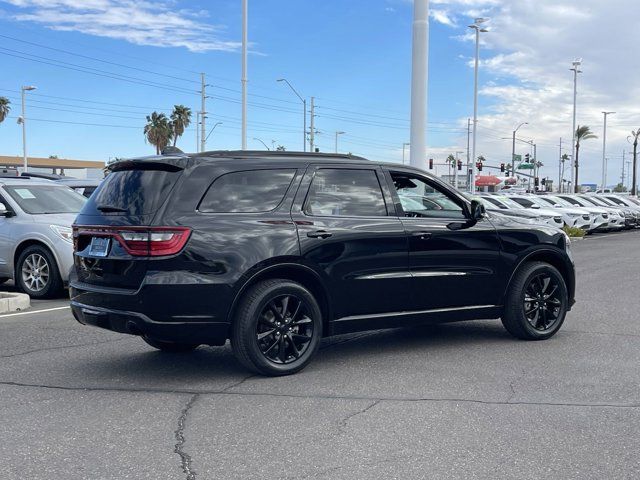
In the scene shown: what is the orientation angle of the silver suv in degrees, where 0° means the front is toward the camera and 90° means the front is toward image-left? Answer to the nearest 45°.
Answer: approximately 315°

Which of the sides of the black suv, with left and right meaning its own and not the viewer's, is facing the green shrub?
front

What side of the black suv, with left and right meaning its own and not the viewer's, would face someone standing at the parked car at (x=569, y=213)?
front

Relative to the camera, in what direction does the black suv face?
facing away from the viewer and to the right of the viewer
